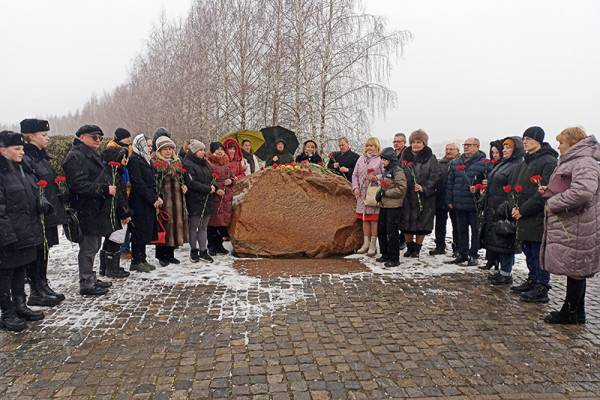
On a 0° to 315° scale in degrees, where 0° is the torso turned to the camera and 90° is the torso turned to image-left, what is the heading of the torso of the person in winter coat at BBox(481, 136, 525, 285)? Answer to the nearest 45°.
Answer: approximately 90°

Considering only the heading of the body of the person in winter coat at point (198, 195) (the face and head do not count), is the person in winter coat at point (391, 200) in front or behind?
in front

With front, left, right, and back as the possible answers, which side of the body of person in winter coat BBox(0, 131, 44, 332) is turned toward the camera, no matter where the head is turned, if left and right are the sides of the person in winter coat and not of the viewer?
right

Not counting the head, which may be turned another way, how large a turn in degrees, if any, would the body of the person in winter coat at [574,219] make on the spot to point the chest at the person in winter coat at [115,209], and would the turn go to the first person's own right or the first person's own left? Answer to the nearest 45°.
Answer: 0° — they already face them

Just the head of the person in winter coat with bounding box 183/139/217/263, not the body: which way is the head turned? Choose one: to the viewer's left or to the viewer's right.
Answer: to the viewer's right

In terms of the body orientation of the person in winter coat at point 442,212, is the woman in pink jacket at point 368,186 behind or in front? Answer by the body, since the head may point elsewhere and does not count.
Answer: in front

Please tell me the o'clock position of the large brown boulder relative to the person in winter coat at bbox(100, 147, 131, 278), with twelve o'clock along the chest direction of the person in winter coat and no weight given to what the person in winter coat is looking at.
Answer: The large brown boulder is roughly at 12 o'clock from the person in winter coat.

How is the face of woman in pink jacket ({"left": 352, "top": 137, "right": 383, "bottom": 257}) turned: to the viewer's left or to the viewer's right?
to the viewer's left

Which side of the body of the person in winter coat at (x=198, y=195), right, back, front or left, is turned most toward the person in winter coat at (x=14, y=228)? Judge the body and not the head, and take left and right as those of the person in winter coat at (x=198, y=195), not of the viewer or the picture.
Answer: right

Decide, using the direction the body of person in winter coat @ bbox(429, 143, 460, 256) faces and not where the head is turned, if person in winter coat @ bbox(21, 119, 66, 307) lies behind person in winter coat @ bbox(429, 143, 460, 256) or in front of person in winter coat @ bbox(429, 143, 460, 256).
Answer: in front

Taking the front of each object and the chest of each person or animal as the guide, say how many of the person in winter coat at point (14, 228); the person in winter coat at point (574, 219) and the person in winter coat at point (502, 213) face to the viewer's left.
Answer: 2
